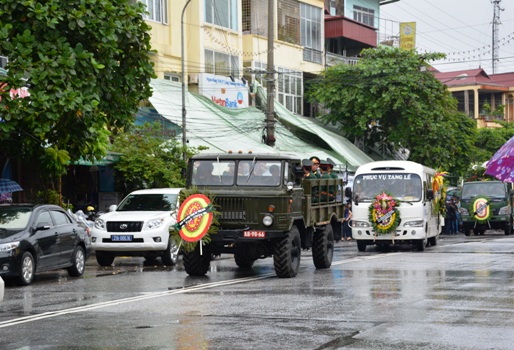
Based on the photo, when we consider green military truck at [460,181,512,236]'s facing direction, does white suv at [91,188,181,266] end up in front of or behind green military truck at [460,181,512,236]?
in front

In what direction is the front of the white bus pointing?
toward the camera

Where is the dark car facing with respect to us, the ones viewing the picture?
facing the viewer and to the left of the viewer

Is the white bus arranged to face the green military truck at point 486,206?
no

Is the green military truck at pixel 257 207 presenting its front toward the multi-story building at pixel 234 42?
no

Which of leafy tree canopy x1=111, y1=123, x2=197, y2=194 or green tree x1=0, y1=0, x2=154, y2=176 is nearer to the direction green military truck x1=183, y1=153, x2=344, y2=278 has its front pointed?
the green tree

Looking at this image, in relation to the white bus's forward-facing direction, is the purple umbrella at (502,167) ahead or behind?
ahead

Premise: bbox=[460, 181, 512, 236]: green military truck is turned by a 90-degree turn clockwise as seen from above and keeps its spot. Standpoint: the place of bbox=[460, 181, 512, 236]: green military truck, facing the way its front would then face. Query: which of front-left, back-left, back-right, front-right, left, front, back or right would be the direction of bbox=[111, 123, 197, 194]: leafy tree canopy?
front-left

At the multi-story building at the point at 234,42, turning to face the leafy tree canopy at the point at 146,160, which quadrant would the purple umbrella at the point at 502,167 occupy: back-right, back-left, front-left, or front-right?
front-left

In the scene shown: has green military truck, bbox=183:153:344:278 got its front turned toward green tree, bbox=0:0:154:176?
no

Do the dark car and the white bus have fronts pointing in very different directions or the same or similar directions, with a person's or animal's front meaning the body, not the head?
same or similar directions

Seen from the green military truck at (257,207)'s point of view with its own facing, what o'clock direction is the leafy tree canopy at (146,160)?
The leafy tree canopy is roughly at 4 o'clock from the green military truck.

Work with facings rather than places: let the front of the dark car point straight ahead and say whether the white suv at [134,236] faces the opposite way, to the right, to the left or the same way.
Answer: the same way

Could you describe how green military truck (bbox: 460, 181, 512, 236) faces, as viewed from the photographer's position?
facing the viewer

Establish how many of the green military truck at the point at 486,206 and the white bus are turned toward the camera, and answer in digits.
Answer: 2

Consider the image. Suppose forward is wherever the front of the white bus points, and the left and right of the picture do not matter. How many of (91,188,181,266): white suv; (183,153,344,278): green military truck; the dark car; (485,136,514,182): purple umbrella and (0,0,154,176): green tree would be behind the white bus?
0
